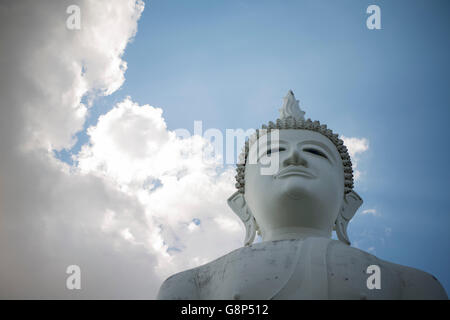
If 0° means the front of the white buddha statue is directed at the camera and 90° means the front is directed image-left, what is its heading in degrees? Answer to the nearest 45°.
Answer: approximately 0°
